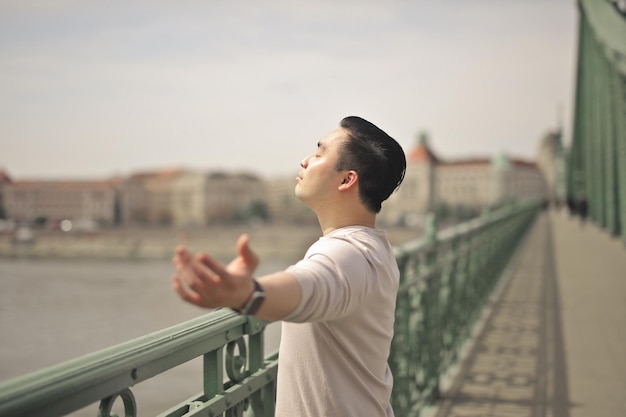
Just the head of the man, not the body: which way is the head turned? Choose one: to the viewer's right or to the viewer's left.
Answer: to the viewer's left

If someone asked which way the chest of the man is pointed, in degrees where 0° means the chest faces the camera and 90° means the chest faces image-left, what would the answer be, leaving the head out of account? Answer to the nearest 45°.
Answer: approximately 90°

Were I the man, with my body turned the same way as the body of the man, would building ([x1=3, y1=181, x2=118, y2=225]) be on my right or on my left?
on my right
